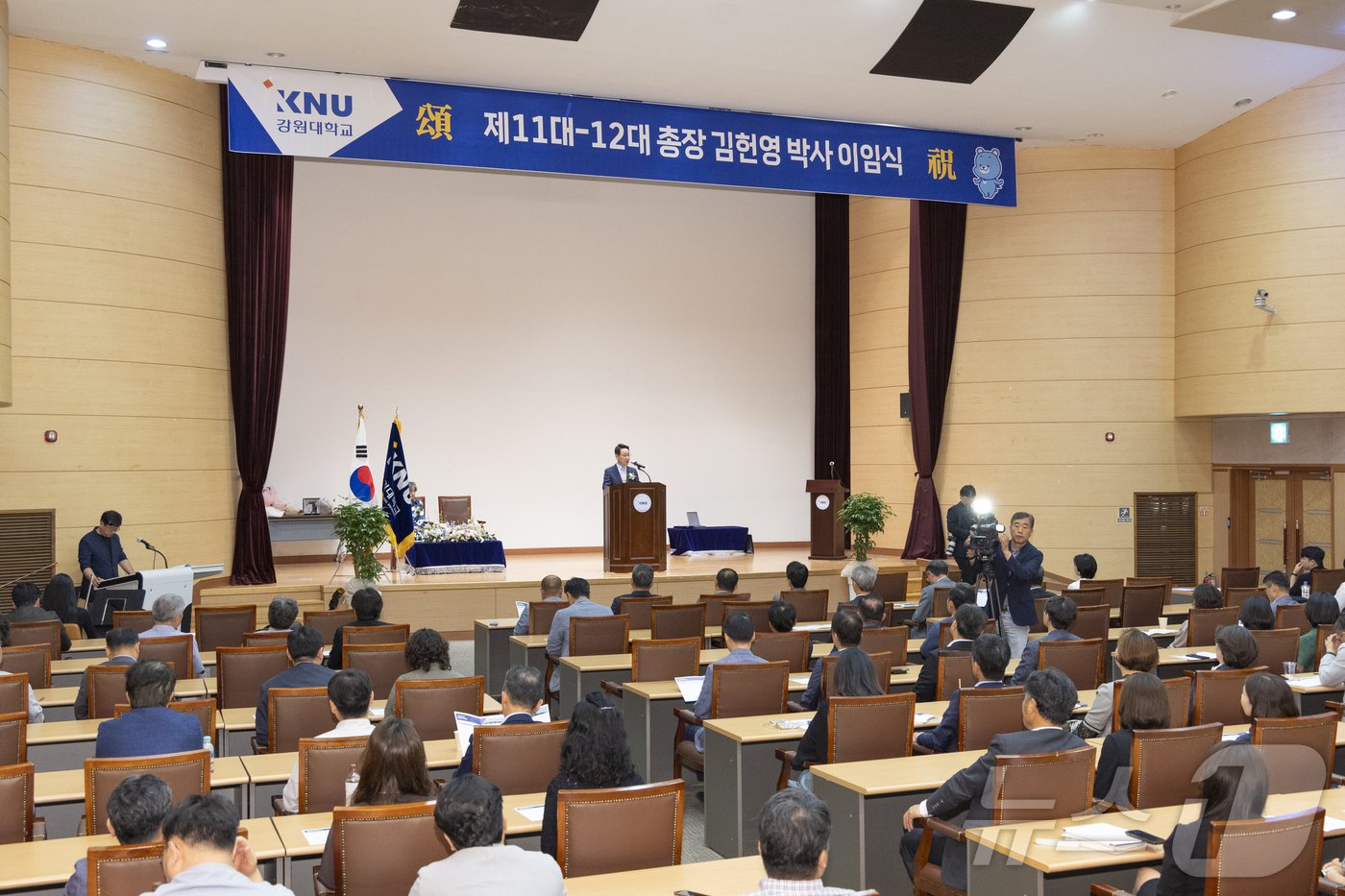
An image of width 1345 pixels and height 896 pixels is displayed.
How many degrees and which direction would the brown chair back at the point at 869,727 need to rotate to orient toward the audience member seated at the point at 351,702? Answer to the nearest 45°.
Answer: approximately 45° to its left

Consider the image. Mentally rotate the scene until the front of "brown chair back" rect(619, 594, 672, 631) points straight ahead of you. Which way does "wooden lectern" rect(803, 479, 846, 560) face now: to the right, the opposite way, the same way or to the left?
the opposite way

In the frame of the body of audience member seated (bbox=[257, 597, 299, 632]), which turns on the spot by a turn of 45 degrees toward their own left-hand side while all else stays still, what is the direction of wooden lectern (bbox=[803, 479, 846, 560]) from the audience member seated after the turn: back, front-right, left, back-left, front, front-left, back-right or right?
right

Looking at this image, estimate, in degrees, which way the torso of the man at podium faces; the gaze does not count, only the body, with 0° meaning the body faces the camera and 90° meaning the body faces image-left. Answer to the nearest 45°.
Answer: approximately 315°

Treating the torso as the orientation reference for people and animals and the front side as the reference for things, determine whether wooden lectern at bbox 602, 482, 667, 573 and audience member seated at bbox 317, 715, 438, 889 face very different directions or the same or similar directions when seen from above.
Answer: very different directions

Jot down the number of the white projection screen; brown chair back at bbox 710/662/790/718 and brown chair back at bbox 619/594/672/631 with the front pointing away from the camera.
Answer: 2

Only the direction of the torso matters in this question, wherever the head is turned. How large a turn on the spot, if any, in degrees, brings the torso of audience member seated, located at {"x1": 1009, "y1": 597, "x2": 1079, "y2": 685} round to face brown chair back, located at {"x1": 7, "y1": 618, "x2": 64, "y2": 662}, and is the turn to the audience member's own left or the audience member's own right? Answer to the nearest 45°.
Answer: approximately 45° to the audience member's own left

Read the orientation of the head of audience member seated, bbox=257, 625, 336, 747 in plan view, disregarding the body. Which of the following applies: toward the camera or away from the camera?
away from the camera

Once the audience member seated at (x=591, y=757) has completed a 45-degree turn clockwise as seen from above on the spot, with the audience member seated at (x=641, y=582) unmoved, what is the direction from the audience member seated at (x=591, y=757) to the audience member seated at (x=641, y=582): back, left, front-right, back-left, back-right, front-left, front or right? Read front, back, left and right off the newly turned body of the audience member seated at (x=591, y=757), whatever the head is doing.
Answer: front-left

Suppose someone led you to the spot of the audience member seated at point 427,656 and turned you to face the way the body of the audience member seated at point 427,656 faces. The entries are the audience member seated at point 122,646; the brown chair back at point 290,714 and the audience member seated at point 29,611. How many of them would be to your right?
0

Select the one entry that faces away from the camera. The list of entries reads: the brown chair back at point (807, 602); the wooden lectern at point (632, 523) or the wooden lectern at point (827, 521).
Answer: the brown chair back

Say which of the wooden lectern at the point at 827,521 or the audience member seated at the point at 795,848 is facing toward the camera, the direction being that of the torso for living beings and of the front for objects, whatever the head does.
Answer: the wooden lectern

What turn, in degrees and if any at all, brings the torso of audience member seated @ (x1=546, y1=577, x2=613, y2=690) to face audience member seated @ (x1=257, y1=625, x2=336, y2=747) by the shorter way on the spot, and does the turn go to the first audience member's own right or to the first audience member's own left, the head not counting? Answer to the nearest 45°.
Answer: approximately 90° to the first audience member's own left

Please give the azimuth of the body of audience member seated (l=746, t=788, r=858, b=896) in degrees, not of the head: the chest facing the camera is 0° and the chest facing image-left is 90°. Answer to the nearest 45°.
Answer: approximately 180°

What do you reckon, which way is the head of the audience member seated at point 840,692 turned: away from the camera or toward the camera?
away from the camera

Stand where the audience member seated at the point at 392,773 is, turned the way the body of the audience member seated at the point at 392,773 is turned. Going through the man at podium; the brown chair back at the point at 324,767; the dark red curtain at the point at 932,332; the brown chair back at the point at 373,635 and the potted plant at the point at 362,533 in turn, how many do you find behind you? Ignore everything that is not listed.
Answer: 0

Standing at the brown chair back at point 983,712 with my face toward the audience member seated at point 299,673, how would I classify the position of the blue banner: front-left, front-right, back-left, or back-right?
front-right

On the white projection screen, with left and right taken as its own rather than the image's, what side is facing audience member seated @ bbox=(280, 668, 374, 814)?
front

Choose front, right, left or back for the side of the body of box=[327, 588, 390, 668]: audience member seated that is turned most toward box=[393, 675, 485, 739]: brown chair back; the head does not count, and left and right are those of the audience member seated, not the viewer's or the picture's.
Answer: back

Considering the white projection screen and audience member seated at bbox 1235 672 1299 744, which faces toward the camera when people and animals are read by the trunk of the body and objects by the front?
the white projection screen

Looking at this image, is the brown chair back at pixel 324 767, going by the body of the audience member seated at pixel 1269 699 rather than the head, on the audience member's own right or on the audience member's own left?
on the audience member's own left

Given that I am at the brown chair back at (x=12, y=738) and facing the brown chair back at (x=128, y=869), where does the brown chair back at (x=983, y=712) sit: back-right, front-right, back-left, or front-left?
front-left
